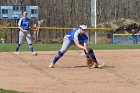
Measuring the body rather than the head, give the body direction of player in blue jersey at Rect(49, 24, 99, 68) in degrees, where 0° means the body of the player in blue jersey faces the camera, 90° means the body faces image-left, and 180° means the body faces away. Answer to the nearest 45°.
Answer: approximately 315°

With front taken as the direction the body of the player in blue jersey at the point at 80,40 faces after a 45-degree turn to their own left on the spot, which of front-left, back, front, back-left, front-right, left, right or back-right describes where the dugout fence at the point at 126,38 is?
left
